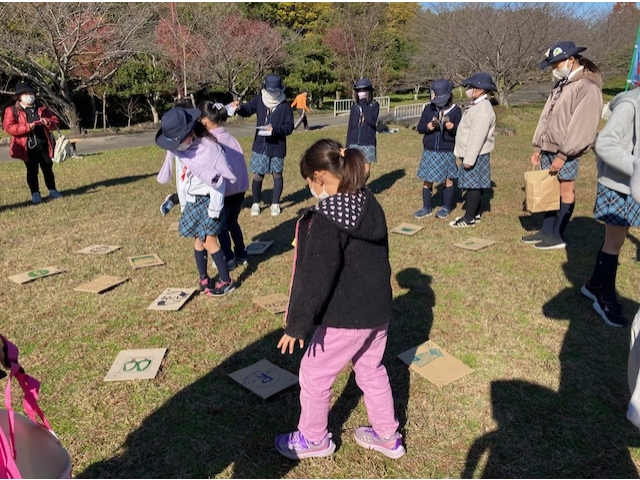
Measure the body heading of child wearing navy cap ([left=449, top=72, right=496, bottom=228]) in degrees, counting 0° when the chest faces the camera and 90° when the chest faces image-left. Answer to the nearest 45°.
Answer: approximately 90°

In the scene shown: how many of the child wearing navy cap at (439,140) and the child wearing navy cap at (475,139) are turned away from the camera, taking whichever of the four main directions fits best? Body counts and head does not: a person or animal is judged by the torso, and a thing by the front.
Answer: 0

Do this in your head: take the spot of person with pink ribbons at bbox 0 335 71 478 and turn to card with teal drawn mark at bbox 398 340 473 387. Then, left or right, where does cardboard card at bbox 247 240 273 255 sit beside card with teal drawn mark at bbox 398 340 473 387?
left

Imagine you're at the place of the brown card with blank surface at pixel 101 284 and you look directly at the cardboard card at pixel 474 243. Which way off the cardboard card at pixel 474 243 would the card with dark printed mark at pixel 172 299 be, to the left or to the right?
right

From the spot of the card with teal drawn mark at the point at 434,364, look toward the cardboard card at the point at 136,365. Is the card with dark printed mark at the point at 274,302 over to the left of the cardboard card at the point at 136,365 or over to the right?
right

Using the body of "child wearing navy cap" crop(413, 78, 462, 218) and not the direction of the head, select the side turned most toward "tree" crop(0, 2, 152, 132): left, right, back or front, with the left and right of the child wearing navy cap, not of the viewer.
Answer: right

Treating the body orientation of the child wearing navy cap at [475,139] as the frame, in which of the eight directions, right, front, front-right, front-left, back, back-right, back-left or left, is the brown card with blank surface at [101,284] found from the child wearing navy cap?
front-left

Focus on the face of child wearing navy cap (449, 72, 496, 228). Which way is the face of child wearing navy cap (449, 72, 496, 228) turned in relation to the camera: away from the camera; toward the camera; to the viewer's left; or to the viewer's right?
to the viewer's left

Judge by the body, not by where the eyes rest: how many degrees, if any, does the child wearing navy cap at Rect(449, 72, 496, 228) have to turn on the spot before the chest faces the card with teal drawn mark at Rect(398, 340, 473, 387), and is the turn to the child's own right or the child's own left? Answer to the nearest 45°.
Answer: approximately 90° to the child's own left

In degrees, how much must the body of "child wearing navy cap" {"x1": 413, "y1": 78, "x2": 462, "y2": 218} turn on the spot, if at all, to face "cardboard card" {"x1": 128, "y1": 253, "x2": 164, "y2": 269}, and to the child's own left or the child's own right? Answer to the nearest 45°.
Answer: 0° — they already face it

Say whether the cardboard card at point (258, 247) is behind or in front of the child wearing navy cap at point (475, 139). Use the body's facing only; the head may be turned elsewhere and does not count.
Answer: in front

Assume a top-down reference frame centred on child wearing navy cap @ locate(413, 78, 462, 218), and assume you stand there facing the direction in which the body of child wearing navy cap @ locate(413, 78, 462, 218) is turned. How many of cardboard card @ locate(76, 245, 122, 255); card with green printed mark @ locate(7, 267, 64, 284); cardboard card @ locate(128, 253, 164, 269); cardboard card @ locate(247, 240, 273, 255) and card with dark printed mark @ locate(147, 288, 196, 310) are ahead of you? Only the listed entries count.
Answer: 5

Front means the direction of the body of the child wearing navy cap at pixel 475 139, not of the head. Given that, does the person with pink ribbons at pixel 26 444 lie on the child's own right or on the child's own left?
on the child's own left
